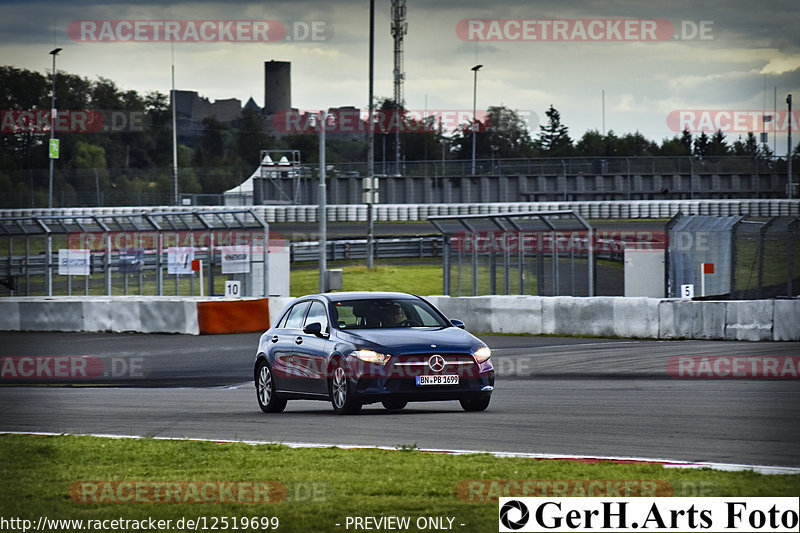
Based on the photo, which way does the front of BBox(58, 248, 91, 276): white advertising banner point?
toward the camera

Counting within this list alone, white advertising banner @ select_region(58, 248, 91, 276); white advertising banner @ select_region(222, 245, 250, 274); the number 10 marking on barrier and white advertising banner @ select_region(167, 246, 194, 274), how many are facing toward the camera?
4

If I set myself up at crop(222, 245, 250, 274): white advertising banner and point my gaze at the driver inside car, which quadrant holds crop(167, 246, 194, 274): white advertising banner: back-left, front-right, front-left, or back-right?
back-right

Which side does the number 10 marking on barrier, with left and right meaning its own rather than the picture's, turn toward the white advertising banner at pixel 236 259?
back

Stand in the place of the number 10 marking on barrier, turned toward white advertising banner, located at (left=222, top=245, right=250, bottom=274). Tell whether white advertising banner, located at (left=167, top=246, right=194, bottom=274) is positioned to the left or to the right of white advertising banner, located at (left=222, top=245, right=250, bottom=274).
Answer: left

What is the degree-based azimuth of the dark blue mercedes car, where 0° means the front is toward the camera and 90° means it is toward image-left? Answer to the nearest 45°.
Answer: approximately 315°

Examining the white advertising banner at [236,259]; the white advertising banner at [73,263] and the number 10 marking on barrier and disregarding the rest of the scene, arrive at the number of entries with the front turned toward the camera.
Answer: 3

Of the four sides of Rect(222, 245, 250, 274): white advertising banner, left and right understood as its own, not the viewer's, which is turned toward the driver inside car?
front

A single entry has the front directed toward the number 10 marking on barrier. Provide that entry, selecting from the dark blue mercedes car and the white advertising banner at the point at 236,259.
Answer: the white advertising banner

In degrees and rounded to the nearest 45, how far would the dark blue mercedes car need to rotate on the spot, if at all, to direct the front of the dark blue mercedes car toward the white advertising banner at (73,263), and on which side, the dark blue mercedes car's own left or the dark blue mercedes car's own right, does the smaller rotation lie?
approximately 180°

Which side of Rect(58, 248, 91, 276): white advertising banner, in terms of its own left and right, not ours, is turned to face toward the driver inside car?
front

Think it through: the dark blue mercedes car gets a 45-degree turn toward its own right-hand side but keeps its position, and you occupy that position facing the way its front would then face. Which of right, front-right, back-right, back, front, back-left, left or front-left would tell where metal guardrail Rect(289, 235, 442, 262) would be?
back

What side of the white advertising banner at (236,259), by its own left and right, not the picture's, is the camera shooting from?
front
